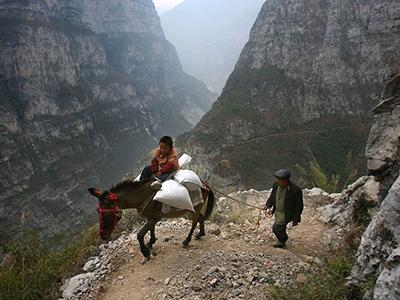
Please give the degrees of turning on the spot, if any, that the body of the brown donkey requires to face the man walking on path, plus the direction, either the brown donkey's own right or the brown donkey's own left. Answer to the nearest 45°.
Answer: approximately 135° to the brown donkey's own left

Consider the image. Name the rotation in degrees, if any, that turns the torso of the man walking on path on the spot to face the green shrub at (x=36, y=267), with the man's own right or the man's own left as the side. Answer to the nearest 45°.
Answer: approximately 45° to the man's own right

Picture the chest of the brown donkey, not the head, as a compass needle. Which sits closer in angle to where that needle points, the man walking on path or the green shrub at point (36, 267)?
the green shrub

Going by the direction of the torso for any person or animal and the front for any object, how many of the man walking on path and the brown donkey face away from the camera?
0

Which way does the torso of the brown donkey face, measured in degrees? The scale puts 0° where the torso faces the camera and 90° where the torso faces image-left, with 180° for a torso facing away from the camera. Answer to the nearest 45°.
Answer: approximately 45°

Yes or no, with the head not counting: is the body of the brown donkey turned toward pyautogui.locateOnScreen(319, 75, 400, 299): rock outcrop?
no

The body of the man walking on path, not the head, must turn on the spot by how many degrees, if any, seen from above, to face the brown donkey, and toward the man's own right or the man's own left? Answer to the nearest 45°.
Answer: approximately 45° to the man's own right

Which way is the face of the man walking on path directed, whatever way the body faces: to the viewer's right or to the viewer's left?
to the viewer's left

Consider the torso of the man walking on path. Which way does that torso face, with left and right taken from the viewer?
facing the viewer and to the left of the viewer
